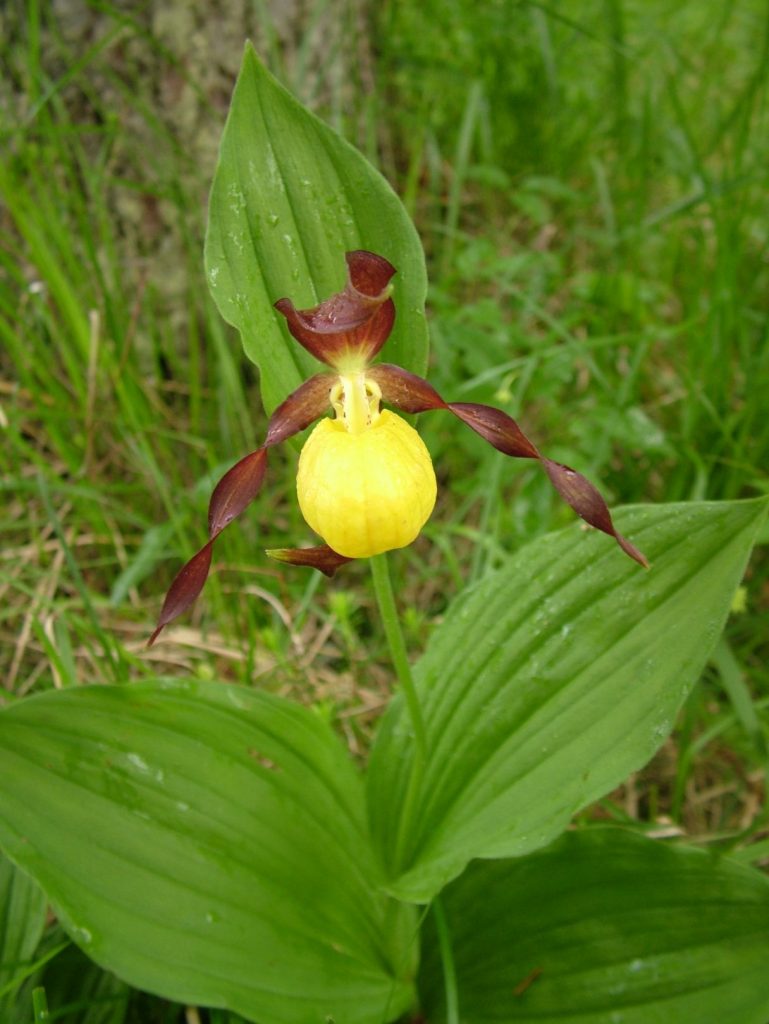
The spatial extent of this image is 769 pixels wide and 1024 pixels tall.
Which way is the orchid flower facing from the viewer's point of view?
toward the camera
